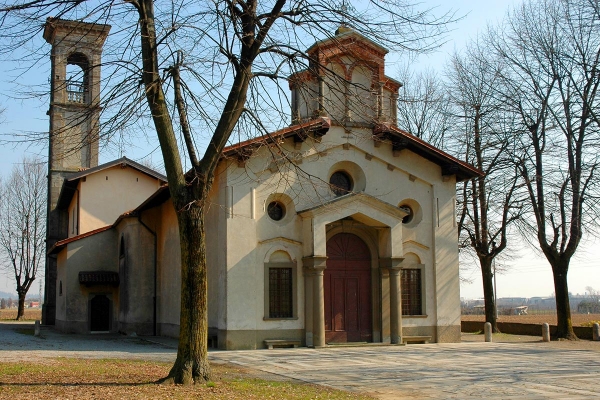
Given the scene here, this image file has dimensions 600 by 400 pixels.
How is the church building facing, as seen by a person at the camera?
facing the viewer and to the right of the viewer
